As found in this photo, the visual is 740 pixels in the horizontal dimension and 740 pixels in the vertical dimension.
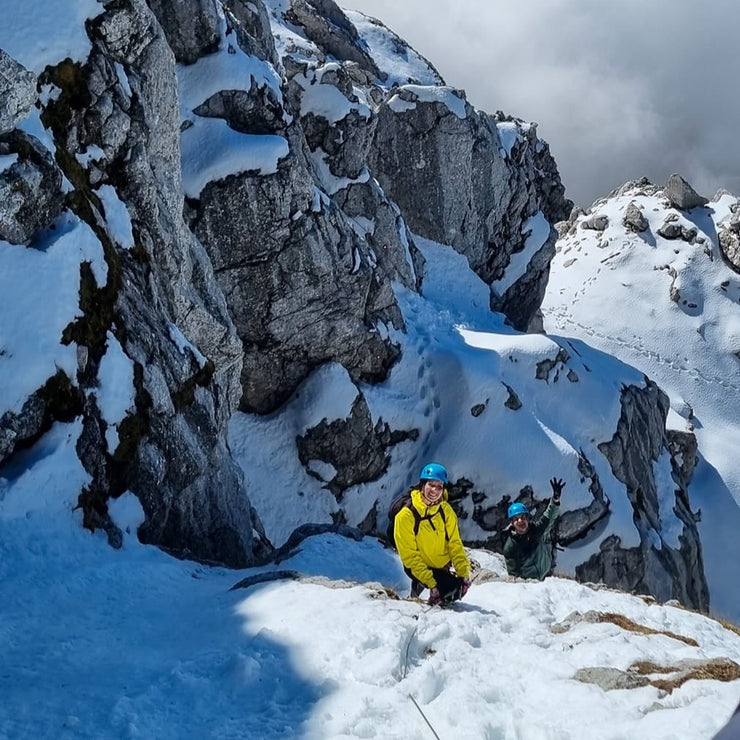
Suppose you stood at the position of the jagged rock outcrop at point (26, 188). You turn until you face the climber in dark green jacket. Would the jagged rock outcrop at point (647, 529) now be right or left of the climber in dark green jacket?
left

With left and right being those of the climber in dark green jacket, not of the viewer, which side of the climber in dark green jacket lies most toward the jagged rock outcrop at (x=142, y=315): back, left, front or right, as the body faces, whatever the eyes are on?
right

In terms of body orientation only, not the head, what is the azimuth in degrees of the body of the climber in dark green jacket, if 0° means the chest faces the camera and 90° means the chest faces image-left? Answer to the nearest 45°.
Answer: approximately 0°

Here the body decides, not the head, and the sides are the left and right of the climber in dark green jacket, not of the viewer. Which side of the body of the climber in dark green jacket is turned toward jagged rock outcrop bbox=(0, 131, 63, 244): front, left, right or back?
right
